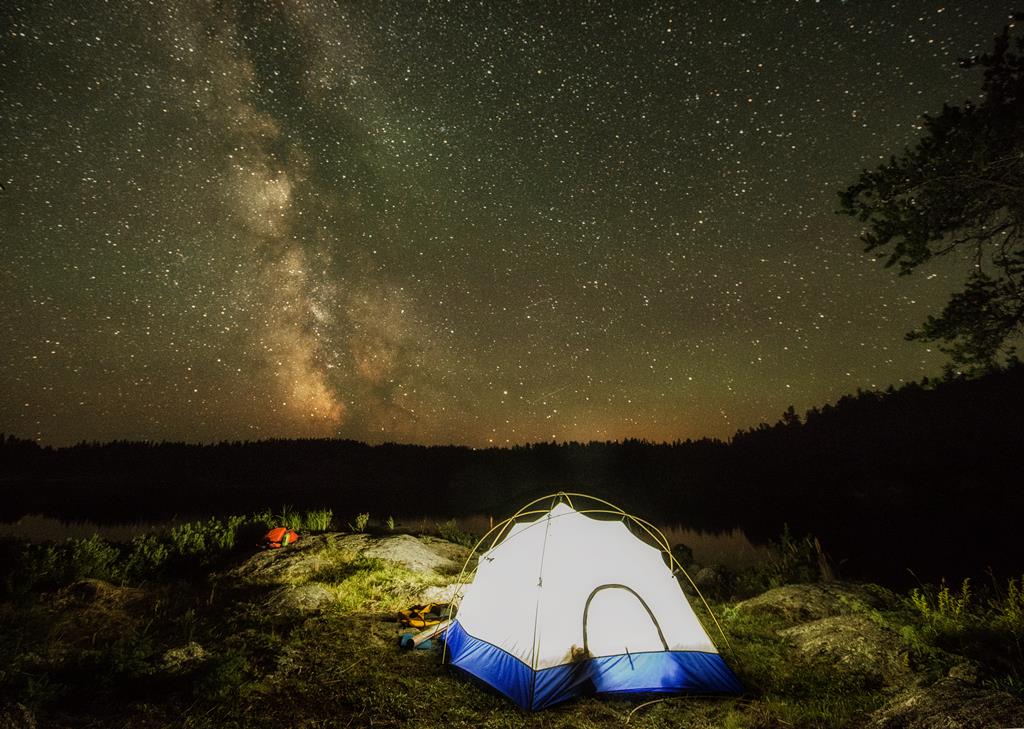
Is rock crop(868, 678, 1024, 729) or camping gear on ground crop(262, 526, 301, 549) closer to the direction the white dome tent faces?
the rock

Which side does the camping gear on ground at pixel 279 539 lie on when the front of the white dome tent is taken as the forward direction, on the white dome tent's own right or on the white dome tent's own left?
on the white dome tent's own right

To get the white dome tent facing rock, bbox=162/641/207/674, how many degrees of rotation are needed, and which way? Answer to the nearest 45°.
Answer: approximately 90° to its right

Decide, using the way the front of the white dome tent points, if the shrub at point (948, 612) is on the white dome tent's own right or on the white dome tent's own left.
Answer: on the white dome tent's own left

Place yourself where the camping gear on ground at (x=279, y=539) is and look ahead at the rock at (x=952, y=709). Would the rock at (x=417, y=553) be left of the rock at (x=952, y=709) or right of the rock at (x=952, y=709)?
left

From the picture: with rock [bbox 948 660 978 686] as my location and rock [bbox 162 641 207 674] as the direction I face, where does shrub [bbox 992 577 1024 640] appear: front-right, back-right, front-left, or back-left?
back-right

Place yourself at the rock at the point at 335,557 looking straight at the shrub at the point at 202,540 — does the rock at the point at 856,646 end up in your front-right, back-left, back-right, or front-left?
back-left

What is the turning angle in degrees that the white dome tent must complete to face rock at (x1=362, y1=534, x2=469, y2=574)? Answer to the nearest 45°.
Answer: approximately 135° to its right

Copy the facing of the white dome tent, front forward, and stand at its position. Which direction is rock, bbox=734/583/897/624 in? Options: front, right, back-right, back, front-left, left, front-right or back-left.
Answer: back-left

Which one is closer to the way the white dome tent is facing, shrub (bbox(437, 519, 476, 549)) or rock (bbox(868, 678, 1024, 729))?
the rock
